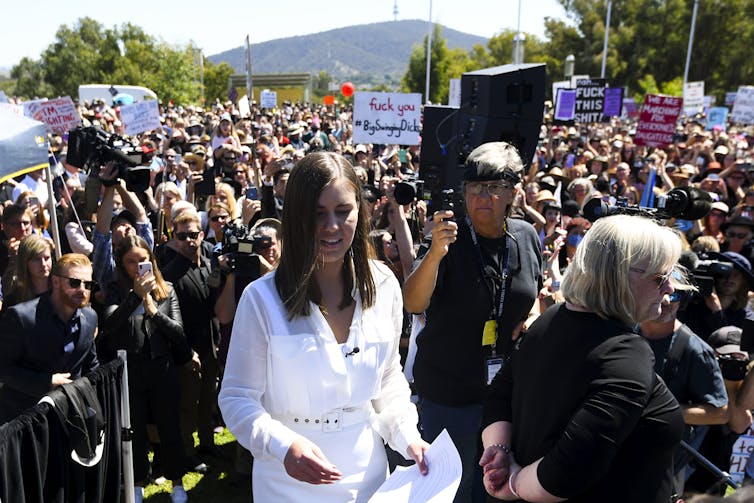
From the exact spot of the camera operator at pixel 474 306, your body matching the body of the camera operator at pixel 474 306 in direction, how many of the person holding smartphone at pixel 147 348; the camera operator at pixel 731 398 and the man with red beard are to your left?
1

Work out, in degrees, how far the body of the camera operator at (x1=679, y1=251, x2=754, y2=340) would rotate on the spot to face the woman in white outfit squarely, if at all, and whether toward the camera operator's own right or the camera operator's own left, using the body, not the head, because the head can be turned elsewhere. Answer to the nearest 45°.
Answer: approximately 45° to the camera operator's own left

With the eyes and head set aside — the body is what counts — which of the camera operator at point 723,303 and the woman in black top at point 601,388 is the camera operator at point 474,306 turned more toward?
the woman in black top

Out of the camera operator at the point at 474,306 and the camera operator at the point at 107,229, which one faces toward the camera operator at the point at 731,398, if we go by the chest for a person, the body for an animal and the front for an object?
the camera operator at the point at 107,229

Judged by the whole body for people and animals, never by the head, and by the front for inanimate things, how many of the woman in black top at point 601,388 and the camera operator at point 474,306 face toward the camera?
1

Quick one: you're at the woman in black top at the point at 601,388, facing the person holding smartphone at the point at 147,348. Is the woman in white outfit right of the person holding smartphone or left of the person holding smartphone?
left

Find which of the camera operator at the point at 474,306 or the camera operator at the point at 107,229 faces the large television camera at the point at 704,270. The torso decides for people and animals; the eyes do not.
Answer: the camera operator at the point at 107,229
